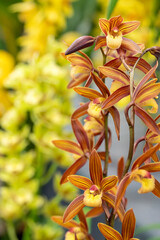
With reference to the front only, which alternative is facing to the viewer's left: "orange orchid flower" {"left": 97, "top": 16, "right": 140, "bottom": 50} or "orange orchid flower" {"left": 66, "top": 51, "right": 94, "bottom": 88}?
"orange orchid flower" {"left": 66, "top": 51, "right": 94, "bottom": 88}

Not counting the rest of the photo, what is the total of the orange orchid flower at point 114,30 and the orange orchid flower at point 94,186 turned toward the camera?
2

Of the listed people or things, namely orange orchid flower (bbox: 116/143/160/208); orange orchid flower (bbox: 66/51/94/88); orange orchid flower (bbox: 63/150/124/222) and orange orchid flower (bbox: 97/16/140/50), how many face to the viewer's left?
1

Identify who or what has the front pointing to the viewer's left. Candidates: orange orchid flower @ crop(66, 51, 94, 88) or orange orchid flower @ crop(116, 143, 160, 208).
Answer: orange orchid flower @ crop(66, 51, 94, 88)

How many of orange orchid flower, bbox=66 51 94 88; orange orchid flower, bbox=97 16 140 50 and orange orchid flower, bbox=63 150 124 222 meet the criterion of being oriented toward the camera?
2

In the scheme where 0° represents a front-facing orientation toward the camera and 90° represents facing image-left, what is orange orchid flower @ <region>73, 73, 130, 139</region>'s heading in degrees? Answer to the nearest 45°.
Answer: approximately 45°

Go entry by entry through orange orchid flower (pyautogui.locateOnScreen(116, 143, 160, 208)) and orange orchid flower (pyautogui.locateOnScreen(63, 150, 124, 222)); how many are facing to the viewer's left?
0

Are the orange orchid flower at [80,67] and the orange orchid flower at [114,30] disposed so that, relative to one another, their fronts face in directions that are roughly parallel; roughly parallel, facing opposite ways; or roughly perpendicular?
roughly perpendicular

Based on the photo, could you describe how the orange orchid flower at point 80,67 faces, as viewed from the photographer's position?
facing to the left of the viewer

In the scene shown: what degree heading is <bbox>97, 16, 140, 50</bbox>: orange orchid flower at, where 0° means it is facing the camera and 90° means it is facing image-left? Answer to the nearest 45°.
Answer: approximately 0°
